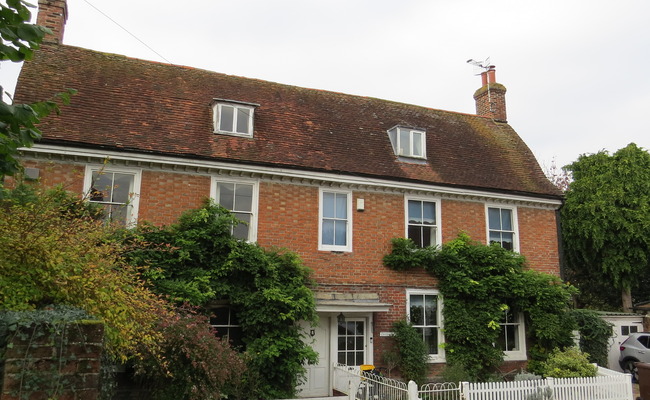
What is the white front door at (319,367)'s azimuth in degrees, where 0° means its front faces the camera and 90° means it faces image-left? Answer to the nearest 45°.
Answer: approximately 0°

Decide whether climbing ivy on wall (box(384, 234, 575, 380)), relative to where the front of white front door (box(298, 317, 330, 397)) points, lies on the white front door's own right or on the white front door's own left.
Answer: on the white front door's own left

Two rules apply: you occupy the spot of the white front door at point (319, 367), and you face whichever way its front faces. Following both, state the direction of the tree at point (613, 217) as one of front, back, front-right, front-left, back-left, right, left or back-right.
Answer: back-left

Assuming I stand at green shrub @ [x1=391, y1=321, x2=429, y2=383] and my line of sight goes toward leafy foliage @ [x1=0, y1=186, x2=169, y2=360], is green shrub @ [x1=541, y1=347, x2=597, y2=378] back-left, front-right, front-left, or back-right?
back-left

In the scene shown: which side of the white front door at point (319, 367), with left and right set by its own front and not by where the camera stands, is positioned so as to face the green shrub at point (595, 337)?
left

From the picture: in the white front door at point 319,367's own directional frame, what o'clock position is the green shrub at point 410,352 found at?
The green shrub is roughly at 9 o'clock from the white front door.

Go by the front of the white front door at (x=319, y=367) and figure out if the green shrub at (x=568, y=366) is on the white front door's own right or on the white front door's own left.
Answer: on the white front door's own left
